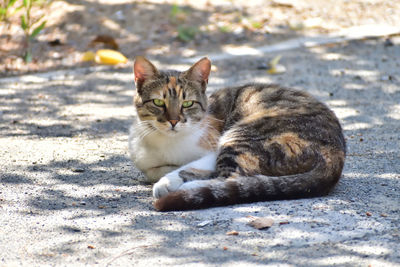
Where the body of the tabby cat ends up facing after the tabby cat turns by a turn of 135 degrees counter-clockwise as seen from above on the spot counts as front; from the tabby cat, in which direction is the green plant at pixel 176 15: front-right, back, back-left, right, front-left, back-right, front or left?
left

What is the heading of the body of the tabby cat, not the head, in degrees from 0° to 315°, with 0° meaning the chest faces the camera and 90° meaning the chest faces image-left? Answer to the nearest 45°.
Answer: approximately 45°

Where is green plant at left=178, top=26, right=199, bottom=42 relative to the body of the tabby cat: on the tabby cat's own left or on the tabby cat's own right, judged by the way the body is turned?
on the tabby cat's own right

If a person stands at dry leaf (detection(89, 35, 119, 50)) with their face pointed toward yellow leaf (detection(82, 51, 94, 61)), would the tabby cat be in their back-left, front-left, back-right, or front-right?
front-left

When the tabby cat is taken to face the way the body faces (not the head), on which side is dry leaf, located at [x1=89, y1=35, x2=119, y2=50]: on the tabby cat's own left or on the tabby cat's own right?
on the tabby cat's own right

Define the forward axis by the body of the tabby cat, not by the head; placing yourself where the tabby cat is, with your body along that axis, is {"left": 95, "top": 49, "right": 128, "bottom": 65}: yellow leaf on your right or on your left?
on your right

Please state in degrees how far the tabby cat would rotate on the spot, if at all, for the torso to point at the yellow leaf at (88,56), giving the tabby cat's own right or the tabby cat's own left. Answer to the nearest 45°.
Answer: approximately 90° to the tabby cat's own right

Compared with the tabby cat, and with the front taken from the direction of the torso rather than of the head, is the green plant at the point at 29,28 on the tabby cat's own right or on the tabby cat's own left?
on the tabby cat's own right
